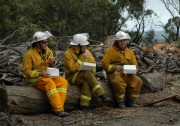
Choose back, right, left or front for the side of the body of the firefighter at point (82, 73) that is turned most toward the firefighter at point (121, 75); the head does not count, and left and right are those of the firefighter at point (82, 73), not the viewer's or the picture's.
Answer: left

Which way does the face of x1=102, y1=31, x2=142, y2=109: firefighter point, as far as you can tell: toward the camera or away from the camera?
toward the camera

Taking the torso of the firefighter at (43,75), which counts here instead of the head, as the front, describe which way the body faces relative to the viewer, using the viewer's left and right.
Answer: facing the viewer and to the right of the viewer

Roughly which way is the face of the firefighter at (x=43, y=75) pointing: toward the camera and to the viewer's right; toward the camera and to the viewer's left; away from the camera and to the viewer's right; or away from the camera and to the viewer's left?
toward the camera and to the viewer's right

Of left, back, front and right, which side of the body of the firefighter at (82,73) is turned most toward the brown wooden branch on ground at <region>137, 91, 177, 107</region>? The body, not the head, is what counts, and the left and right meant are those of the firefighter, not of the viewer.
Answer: left

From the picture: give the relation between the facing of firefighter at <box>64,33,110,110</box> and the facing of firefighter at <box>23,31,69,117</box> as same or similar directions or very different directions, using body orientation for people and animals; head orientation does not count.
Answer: same or similar directions

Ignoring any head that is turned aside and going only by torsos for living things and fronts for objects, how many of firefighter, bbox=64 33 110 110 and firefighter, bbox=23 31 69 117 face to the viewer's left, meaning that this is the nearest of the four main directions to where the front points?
0
